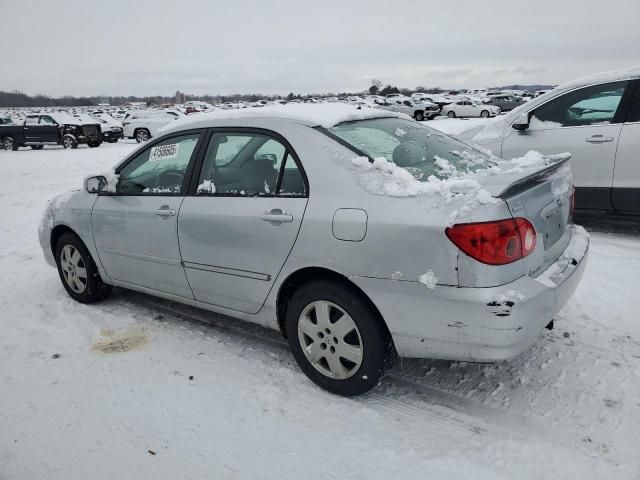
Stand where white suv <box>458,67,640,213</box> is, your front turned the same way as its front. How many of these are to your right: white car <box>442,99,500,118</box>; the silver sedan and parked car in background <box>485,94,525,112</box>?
2

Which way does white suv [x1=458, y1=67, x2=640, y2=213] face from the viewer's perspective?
to the viewer's left

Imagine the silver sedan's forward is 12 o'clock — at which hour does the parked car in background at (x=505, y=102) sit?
The parked car in background is roughly at 2 o'clock from the silver sedan.

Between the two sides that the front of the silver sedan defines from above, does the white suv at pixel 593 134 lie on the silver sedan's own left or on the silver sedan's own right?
on the silver sedan's own right

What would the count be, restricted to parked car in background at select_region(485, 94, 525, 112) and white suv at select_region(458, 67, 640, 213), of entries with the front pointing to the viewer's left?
1

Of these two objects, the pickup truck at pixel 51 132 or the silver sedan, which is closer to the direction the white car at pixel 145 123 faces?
the silver sedan
